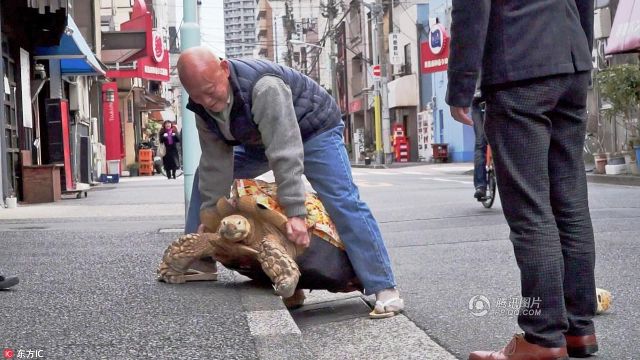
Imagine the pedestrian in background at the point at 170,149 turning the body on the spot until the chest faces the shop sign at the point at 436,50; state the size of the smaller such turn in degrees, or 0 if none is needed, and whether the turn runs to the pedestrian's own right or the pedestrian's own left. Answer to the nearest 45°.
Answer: approximately 135° to the pedestrian's own left

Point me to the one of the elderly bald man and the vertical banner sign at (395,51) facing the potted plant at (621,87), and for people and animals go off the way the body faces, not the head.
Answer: the vertical banner sign

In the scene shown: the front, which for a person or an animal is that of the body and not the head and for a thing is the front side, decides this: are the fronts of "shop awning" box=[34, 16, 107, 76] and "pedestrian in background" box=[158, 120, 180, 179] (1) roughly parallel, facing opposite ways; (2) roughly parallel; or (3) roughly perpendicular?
roughly perpendicular

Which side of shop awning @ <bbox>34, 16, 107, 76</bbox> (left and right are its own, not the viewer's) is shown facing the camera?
right

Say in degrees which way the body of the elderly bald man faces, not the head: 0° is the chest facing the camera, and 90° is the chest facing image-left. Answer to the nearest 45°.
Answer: approximately 45°

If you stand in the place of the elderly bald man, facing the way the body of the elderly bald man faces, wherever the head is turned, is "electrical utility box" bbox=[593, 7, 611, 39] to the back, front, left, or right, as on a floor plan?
back

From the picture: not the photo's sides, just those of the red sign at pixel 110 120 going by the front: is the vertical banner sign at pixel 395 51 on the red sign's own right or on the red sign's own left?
on the red sign's own left

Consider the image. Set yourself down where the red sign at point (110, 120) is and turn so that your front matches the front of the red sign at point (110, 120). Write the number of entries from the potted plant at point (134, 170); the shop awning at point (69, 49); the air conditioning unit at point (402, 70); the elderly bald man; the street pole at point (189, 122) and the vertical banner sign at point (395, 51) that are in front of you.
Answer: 3

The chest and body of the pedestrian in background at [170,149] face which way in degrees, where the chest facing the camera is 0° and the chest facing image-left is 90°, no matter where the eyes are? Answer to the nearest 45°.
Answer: approximately 0°
